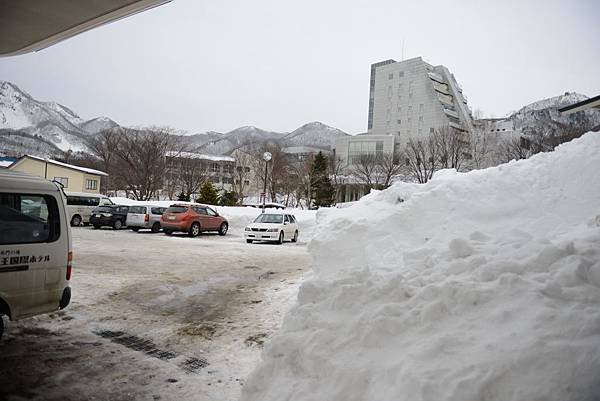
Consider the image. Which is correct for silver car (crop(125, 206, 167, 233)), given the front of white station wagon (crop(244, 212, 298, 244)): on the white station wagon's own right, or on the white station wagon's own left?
on the white station wagon's own right

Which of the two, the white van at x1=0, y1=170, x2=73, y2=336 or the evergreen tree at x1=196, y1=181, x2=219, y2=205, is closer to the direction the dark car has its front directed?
the white van

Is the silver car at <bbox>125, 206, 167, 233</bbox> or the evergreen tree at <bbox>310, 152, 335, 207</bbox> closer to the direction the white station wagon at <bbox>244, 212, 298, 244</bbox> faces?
the silver car

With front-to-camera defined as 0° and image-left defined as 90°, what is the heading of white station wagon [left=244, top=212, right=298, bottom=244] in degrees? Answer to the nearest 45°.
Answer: approximately 45°

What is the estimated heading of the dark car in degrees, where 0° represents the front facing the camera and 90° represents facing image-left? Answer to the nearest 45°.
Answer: approximately 45°

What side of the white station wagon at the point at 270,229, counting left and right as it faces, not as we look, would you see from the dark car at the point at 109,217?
right

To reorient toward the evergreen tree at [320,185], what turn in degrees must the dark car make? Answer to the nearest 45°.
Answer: approximately 180°

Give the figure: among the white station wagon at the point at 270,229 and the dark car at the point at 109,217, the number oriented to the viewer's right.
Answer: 0
